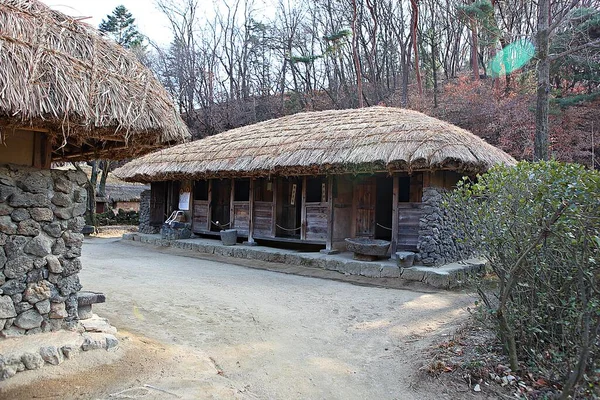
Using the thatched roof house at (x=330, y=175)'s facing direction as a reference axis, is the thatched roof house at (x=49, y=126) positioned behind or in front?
in front

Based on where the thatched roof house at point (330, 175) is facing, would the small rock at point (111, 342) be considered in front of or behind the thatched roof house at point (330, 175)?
in front

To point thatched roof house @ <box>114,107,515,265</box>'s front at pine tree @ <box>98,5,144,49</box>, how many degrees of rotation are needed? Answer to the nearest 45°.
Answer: approximately 90° to its right

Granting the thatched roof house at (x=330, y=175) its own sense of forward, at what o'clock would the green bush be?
The green bush is roughly at 10 o'clock from the thatched roof house.

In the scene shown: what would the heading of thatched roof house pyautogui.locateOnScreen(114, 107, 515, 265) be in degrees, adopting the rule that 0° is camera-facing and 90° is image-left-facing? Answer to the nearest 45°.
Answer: approximately 45°

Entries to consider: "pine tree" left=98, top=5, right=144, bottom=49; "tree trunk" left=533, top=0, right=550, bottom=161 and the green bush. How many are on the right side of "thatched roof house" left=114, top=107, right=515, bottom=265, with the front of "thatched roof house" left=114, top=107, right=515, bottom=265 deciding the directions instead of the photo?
1

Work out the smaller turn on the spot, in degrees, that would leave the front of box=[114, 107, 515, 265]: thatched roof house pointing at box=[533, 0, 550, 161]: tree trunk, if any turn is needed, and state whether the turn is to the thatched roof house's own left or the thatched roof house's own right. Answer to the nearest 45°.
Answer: approximately 135° to the thatched roof house's own left

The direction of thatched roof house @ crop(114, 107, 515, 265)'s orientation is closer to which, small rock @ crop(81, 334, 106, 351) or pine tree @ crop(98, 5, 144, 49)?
the small rock

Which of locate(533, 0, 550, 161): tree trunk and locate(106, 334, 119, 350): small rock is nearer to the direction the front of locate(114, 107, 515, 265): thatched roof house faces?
the small rock
